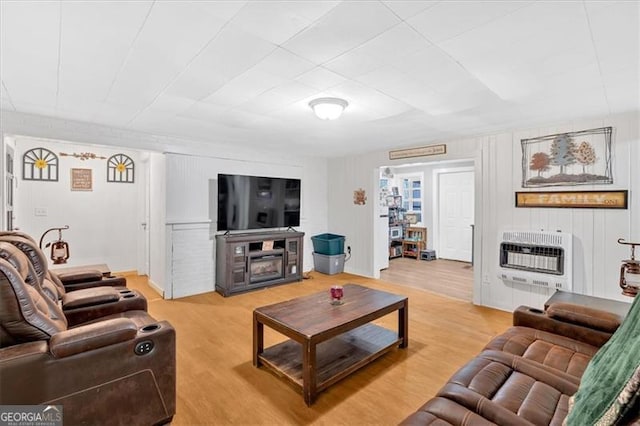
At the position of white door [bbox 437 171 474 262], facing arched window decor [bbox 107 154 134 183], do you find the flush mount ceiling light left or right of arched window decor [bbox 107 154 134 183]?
left

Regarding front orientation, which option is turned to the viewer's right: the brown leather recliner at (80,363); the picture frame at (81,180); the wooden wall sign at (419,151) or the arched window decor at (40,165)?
the brown leather recliner

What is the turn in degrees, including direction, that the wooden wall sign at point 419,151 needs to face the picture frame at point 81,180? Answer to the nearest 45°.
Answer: approximately 45° to its right

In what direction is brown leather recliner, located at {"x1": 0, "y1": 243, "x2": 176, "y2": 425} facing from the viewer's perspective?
to the viewer's right

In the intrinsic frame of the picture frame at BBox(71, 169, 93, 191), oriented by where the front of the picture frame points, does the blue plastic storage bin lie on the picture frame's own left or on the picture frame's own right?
on the picture frame's own left

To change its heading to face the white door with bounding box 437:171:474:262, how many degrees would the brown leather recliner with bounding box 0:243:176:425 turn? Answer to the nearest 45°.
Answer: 0° — it already faces it

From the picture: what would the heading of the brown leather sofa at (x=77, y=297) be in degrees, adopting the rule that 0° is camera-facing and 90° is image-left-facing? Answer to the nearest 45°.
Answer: approximately 270°

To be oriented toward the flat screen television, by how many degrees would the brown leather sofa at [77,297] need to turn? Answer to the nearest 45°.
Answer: approximately 45° to its left

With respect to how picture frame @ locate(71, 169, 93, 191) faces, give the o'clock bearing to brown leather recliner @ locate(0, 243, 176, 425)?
The brown leather recliner is roughly at 12 o'clock from the picture frame.

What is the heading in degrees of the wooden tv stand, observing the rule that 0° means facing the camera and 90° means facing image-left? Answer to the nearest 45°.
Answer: approximately 315°

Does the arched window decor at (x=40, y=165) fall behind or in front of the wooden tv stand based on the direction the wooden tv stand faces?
behind
